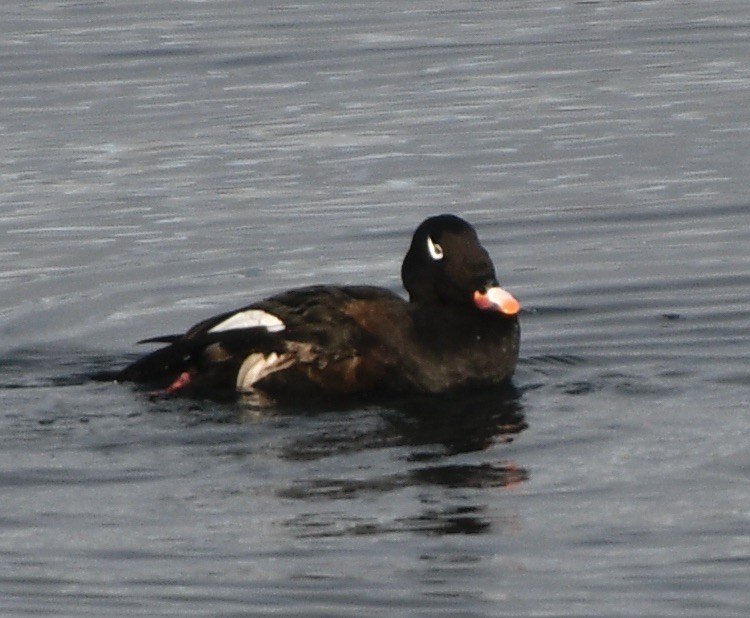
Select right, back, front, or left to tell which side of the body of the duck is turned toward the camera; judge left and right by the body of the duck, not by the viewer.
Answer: right
